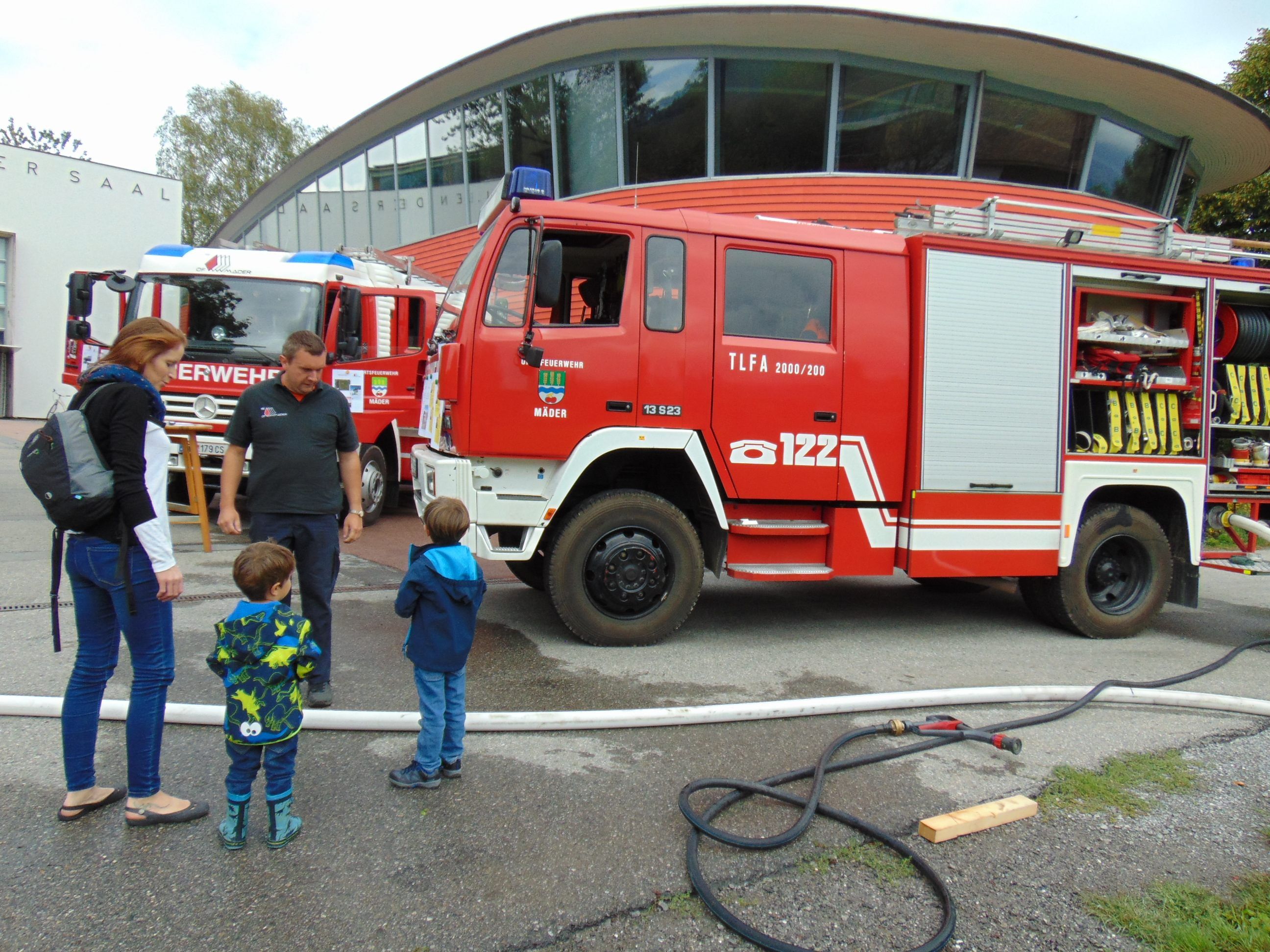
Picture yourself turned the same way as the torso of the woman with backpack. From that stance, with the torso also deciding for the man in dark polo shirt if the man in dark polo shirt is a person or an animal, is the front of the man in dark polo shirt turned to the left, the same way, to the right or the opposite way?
to the right

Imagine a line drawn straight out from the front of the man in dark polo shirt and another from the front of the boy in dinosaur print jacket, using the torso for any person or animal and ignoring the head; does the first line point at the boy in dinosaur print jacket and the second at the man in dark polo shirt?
yes

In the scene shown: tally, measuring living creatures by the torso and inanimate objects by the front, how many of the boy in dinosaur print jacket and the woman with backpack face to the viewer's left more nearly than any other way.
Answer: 0

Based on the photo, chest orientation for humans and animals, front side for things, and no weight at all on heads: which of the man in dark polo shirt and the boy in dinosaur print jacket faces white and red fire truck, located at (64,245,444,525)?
the boy in dinosaur print jacket

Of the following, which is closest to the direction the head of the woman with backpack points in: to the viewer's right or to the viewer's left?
to the viewer's right

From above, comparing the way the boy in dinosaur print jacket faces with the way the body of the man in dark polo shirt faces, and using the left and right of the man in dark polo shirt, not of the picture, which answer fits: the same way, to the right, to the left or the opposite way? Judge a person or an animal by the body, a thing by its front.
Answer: the opposite way

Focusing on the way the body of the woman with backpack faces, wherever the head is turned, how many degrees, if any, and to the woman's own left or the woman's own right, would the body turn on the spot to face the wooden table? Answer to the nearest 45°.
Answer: approximately 90° to the woman's own left

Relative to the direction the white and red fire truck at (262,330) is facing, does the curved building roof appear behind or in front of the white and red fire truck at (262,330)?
behind

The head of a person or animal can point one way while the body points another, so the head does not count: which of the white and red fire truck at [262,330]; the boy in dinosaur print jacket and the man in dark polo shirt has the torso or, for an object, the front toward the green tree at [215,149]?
the boy in dinosaur print jacket

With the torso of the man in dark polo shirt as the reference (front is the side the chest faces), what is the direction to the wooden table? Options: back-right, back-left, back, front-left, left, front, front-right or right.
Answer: back

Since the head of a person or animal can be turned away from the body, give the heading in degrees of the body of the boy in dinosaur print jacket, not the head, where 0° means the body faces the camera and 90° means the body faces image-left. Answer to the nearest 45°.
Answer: approximately 180°

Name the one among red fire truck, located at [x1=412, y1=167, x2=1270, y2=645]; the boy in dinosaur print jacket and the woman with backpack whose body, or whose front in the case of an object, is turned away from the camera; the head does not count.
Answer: the boy in dinosaur print jacket

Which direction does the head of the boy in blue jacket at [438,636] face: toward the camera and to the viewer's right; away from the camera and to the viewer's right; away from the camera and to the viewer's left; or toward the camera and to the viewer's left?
away from the camera and to the viewer's left
